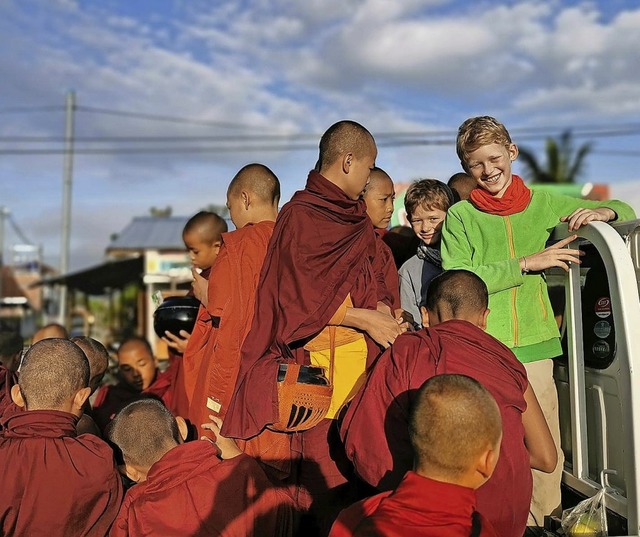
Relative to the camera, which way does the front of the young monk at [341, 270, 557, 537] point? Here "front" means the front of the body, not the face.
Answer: away from the camera

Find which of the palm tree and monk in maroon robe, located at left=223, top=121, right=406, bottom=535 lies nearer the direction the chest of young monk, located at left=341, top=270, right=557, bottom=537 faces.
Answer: the palm tree

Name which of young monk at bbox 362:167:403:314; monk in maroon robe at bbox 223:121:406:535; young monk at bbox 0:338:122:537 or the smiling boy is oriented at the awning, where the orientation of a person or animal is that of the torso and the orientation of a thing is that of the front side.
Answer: young monk at bbox 0:338:122:537

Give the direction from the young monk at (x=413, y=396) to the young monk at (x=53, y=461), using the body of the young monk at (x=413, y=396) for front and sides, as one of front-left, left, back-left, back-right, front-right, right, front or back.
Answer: left

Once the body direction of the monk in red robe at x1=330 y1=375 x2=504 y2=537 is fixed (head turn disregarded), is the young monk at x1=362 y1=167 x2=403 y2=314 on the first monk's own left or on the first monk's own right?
on the first monk's own left

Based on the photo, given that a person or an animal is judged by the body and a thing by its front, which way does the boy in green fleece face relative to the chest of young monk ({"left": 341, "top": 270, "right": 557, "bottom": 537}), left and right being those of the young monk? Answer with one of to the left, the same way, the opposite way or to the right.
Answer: the opposite way

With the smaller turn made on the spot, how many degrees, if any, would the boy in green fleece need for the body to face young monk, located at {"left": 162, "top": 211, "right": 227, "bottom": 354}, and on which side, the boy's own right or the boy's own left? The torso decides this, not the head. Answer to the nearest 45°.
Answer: approximately 90° to the boy's own right

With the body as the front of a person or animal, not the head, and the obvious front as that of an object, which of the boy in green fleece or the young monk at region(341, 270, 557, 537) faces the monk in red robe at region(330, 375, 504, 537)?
the boy in green fleece

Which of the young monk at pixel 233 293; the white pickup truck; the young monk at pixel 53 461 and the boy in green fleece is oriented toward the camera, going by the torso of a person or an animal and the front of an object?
the boy in green fleece

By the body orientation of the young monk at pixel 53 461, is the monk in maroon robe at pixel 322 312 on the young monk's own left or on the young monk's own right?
on the young monk's own right
